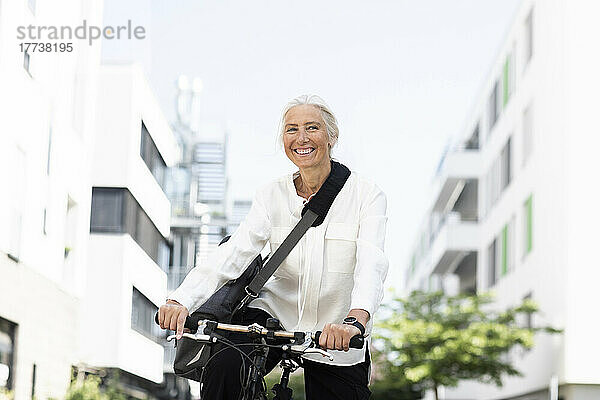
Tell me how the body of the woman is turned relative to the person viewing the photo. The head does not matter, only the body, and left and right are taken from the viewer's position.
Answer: facing the viewer and to the left of the viewer

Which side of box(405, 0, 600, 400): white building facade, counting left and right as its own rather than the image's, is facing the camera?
left

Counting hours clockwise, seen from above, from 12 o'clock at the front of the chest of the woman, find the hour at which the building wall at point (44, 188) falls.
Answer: The building wall is roughly at 4 o'clock from the woman.

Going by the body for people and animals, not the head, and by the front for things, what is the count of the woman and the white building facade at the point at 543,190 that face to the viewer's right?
0

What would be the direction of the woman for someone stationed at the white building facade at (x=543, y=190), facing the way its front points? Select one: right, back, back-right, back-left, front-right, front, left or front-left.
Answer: left

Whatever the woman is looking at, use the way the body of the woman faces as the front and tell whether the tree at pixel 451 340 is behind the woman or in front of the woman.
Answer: behind
